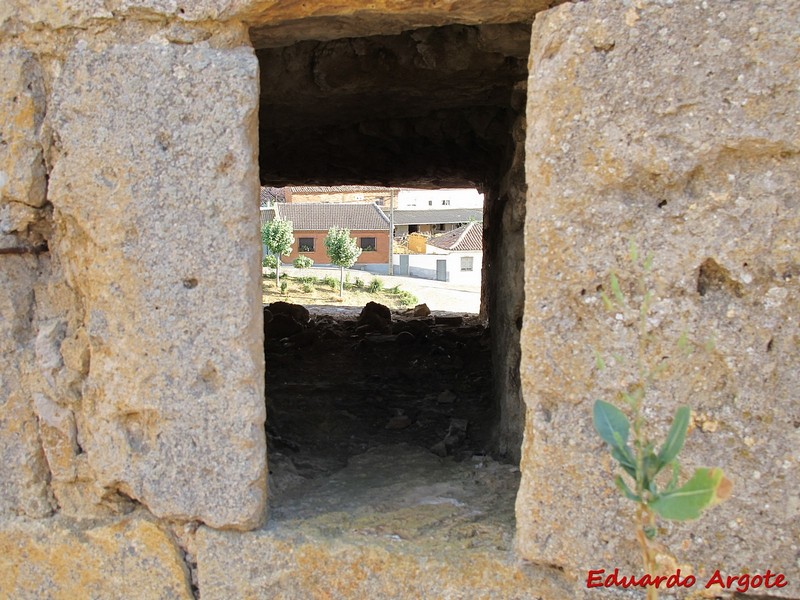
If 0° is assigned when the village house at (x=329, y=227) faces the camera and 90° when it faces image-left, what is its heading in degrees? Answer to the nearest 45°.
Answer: approximately 0°

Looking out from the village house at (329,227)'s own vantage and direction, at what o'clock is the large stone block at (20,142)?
The large stone block is roughly at 12 o'clock from the village house.

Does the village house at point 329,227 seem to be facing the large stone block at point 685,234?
yes

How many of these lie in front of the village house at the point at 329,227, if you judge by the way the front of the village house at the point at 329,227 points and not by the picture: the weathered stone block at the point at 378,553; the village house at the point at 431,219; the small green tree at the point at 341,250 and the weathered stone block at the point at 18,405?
3

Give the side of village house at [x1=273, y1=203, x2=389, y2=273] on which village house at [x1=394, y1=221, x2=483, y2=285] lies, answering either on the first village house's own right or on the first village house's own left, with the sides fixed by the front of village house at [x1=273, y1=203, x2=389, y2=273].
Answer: on the first village house's own left

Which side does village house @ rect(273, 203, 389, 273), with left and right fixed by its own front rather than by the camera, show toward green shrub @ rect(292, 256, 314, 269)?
front

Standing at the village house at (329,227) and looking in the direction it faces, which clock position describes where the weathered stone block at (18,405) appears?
The weathered stone block is roughly at 12 o'clock from the village house.

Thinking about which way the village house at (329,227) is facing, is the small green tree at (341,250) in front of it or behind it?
in front

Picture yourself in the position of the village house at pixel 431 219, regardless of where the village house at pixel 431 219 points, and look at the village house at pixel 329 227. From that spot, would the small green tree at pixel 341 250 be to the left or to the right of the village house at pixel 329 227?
left

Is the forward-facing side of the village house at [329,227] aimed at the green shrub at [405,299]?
yes

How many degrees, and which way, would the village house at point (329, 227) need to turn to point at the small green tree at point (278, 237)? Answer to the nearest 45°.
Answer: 0° — it already faces it

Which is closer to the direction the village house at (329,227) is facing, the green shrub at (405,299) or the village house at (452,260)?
the green shrub

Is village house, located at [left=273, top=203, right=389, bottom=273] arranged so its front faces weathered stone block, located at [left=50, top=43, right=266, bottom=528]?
yes
